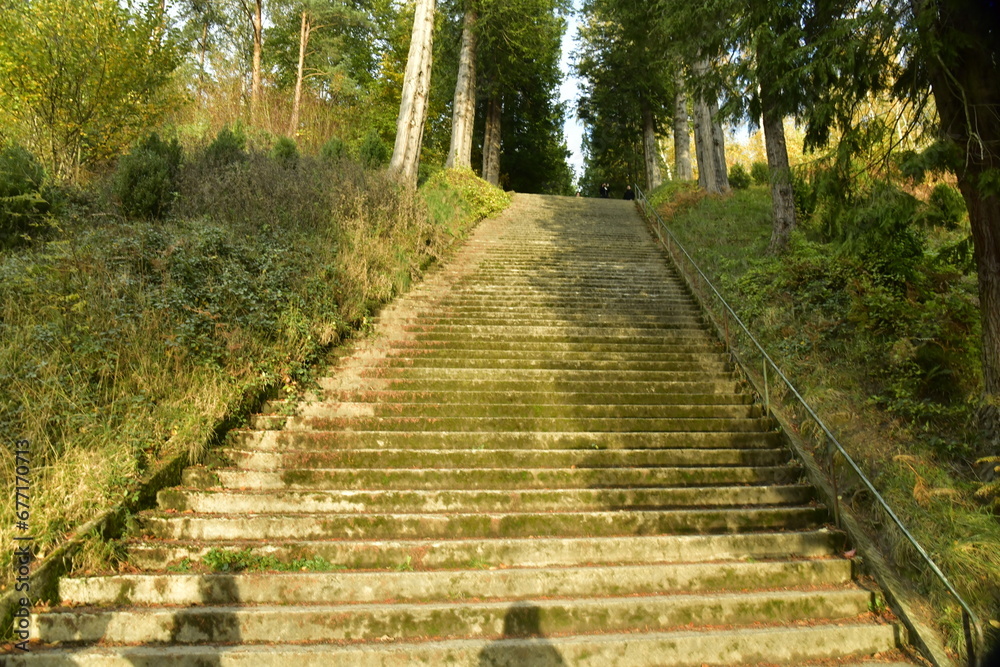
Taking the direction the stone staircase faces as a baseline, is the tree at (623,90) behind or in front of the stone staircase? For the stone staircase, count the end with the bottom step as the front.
behind

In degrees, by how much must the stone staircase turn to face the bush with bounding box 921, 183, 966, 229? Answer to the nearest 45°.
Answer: approximately 90° to its left

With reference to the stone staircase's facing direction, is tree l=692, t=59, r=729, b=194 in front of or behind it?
behind

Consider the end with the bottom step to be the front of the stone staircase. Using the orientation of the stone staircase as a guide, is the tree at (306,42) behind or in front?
behind

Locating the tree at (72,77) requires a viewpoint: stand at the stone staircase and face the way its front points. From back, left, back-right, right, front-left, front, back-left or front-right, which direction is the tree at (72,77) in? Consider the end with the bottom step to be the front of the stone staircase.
back-right

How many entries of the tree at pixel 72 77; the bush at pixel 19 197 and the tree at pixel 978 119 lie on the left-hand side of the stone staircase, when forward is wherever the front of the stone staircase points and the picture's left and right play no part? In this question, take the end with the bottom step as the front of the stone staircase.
1

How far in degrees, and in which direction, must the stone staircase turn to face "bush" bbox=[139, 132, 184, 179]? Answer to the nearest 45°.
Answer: approximately 135° to its right

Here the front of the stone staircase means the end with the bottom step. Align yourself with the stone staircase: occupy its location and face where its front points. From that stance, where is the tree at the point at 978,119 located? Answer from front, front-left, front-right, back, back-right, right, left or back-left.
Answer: left

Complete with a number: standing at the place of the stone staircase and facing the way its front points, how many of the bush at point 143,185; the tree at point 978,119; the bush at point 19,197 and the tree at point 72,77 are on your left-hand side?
1

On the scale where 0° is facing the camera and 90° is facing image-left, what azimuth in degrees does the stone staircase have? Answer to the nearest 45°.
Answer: approximately 0°

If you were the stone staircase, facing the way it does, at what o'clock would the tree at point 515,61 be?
The tree is roughly at 6 o'clock from the stone staircase.
